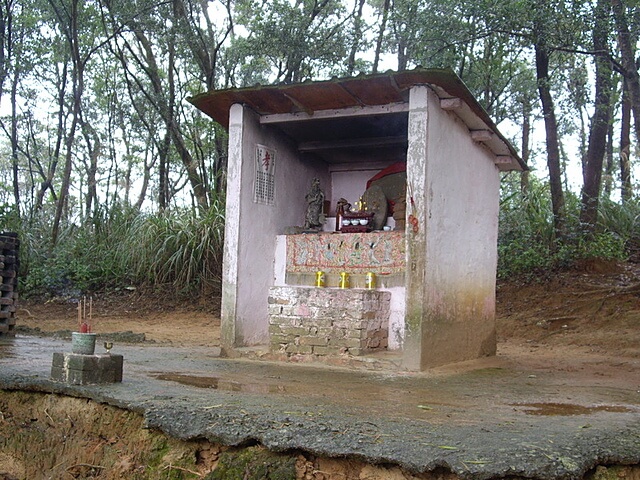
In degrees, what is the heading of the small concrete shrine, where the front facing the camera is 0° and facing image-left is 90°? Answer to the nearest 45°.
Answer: approximately 45°
